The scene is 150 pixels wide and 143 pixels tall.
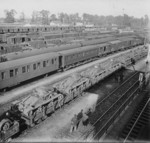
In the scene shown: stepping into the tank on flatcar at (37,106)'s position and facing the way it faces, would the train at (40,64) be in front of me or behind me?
behind

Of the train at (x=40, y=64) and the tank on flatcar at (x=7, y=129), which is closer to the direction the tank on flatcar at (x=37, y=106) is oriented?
the tank on flatcar

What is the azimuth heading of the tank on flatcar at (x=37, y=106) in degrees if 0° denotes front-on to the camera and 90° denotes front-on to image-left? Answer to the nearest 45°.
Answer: approximately 45°

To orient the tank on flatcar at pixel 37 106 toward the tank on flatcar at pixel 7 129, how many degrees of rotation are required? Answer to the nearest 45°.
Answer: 0° — it already faces it

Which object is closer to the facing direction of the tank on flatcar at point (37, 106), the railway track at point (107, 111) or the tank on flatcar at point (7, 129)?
the tank on flatcar

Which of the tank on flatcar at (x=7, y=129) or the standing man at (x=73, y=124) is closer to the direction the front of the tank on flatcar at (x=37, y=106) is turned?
the tank on flatcar

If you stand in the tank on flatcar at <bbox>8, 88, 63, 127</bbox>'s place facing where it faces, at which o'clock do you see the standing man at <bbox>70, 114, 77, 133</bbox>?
The standing man is roughly at 9 o'clock from the tank on flatcar.

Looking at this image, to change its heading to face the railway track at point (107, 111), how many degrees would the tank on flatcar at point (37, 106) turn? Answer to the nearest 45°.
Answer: approximately 135° to its left

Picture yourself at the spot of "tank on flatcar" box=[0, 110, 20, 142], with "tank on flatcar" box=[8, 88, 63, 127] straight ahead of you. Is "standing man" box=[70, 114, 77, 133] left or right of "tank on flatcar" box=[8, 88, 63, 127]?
right
